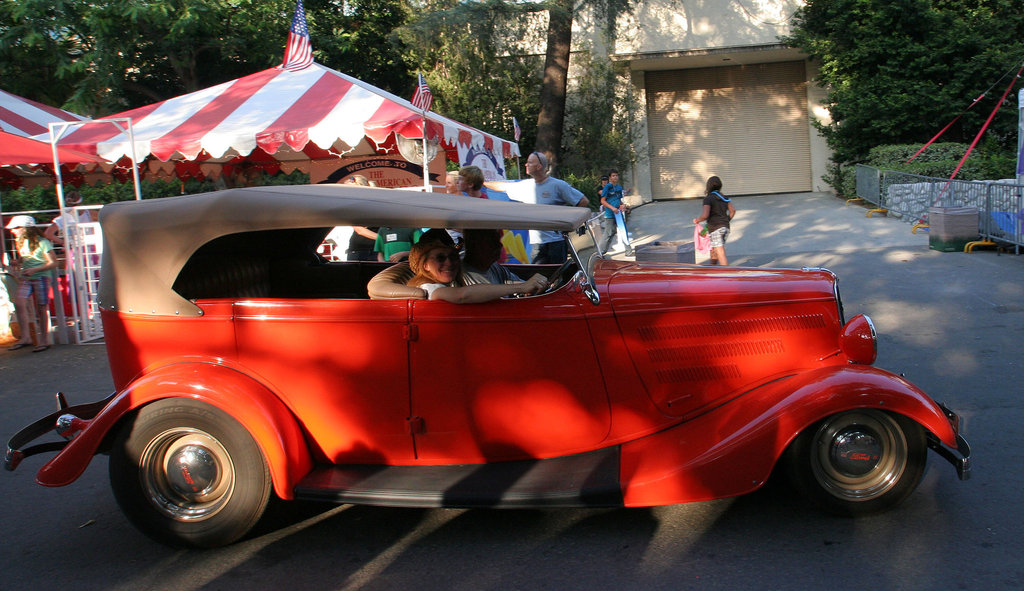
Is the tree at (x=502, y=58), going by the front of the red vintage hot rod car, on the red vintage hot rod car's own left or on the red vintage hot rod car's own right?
on the red vintage hot rod car's own left

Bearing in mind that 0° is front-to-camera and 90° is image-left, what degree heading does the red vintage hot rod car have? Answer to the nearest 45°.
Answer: approximately 270°

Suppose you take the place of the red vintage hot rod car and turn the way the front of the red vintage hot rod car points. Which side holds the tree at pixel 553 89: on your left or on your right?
on your left

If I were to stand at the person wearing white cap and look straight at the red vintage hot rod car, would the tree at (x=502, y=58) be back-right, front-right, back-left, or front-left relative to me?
back-left
